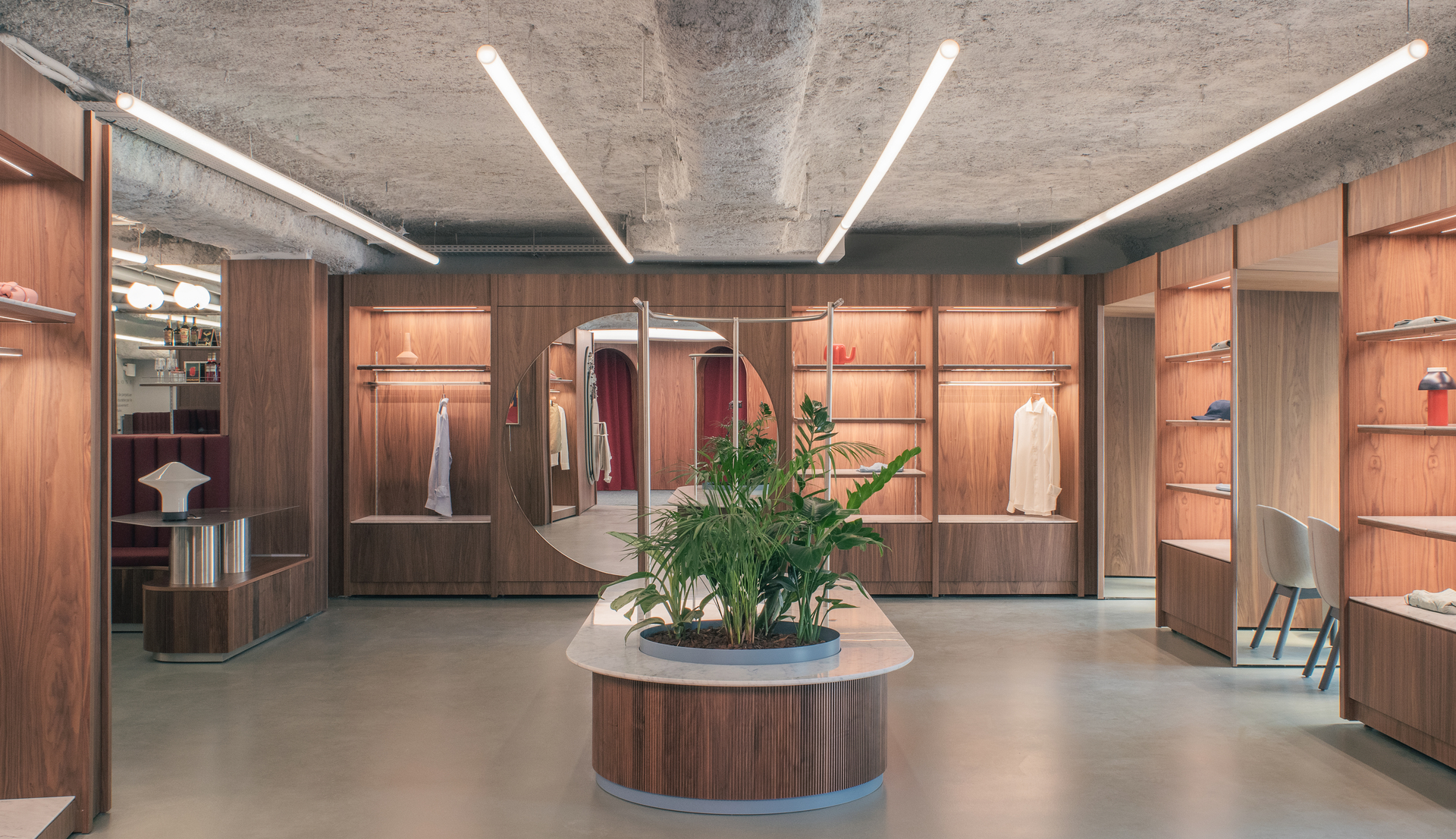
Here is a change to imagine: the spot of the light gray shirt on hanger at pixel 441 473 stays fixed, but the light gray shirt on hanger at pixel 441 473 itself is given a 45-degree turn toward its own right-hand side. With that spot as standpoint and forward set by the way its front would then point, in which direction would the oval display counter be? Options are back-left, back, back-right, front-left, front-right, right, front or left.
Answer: back-left

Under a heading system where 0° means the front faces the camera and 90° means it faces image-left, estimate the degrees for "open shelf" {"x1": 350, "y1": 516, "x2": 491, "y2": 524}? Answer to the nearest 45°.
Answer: approximately 0°

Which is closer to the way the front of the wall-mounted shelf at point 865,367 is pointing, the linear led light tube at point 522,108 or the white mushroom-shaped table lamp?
the linear led light tube

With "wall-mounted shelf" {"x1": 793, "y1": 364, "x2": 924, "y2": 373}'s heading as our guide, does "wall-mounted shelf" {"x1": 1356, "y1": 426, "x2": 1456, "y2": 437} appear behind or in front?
in front

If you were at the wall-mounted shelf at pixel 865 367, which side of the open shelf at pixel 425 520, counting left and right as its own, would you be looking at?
left

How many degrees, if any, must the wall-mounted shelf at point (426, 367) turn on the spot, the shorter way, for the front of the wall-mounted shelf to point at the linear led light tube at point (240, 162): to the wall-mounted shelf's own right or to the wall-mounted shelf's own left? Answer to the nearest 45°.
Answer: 0° — it already faces it

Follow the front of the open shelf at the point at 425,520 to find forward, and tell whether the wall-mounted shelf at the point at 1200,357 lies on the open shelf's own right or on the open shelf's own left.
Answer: on the open shelf's own left

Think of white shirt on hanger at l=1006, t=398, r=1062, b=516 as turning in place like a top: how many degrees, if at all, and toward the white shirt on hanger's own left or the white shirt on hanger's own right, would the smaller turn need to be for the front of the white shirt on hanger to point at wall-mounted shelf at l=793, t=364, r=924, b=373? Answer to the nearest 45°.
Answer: approximately 90° to the white shirt on hanger's own right

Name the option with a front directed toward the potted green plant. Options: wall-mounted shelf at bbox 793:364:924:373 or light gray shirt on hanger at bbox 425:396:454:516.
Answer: the wall-mounted shelf

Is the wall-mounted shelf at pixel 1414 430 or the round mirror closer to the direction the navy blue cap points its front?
the round mirror

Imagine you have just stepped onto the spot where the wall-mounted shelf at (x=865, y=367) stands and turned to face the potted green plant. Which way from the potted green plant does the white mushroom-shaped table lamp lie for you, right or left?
right
